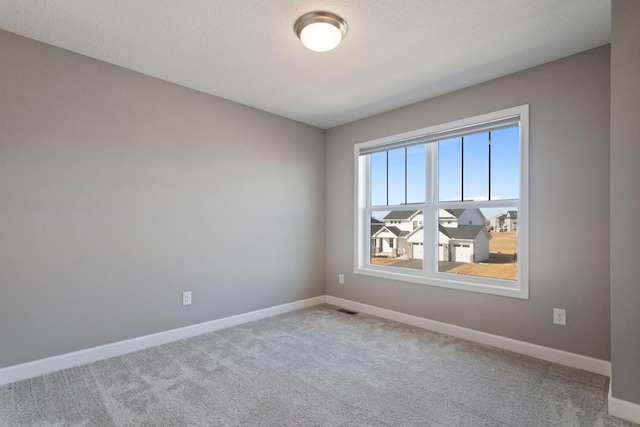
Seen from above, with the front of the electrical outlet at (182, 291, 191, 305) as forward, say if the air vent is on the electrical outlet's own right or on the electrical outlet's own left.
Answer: on the electrical outlet's own left

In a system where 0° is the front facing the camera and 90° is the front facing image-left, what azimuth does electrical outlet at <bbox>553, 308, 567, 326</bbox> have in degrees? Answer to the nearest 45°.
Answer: approximately 0°

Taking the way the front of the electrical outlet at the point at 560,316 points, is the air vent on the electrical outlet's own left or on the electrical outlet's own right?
on the electrical outlet's own right

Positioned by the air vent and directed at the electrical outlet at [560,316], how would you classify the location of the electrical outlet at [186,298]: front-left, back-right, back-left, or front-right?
back-right

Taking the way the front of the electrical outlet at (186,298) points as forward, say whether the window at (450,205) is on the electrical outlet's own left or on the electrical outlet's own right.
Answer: on the electrical outlet's own left

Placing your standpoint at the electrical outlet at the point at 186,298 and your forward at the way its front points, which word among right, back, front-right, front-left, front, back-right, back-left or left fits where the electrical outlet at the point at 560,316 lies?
front-left
